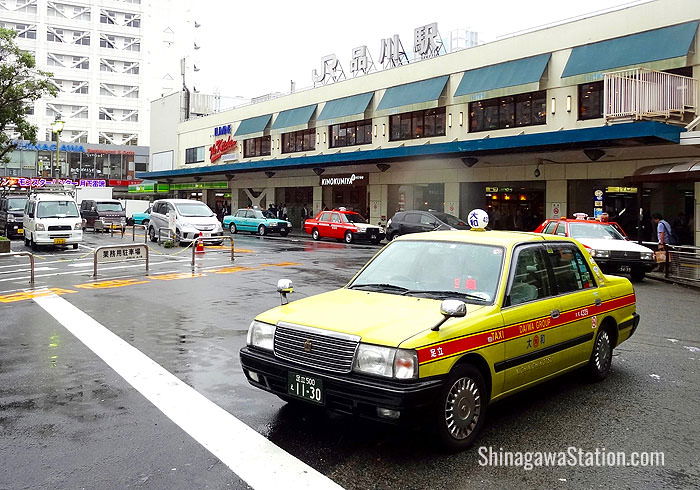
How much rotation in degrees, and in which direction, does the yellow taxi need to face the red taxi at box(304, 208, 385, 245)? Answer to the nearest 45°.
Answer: approximately 135° to its right

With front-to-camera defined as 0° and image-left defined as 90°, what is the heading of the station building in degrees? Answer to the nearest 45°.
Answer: approximately 45°

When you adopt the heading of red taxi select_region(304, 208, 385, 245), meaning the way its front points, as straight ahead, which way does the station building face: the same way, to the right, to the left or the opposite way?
to the right

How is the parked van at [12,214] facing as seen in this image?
toward the camera

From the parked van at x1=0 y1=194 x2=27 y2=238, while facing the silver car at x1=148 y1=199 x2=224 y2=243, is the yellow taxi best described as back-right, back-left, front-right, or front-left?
front-right

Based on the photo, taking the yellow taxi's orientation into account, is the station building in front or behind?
behind

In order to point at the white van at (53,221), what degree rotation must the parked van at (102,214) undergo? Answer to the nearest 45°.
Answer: approximately 45° to its right

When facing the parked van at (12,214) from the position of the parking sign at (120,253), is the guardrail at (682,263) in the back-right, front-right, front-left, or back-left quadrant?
back-right

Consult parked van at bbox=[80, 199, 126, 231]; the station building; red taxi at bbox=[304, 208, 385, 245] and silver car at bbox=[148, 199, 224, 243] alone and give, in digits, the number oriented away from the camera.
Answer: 0

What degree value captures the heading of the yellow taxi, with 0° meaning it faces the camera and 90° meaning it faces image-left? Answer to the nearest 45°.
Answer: approximately 45°

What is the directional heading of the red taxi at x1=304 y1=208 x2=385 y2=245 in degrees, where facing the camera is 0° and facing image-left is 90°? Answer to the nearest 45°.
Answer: approximately 315°
